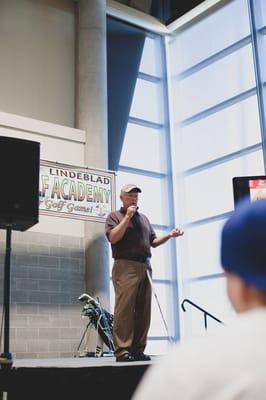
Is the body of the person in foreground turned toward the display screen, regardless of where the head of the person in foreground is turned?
yes

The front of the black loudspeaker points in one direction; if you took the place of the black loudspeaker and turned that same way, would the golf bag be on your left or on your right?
on your left

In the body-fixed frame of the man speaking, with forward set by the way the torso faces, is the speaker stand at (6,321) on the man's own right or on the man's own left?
on the man's own right

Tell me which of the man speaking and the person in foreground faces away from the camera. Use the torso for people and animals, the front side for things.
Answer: the person in foreground

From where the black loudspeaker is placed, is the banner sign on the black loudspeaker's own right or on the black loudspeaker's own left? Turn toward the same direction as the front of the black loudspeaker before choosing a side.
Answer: on the black loudspeaker's own left

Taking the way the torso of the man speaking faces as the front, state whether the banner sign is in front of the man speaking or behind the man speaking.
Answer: behind

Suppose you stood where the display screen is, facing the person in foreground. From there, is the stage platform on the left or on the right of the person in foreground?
right

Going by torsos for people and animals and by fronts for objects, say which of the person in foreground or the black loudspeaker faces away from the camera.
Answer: the person in foreground

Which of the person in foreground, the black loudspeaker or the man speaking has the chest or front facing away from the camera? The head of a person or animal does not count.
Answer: the person in foreground

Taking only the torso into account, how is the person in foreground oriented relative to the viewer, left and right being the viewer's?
facing away from the viewer

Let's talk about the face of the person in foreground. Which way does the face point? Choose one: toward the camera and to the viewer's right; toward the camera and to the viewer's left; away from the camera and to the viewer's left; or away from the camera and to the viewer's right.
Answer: away from the camera and to the viewer's left
